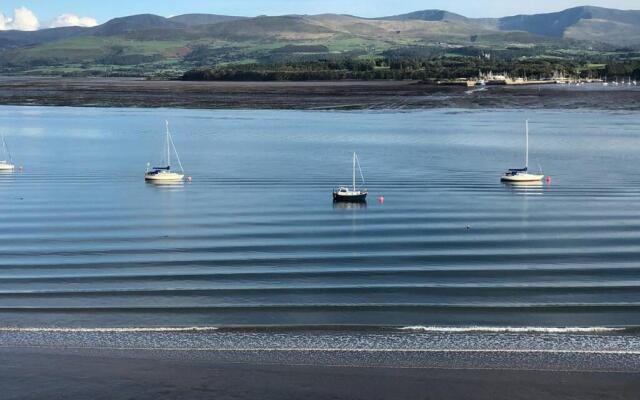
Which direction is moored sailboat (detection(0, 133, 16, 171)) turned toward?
to the viewer's right
